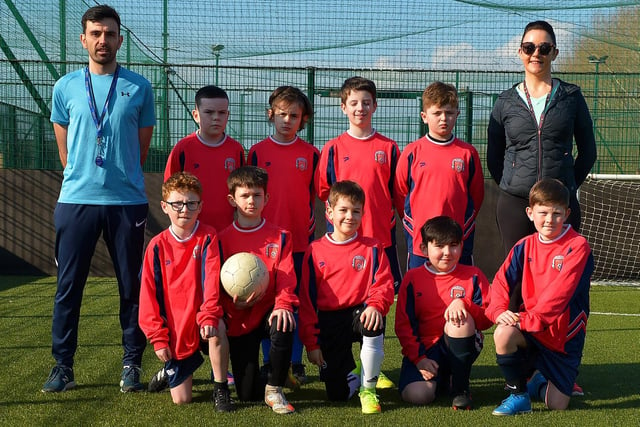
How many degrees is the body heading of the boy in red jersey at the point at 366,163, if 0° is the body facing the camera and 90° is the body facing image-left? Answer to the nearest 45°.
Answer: approximately 0°

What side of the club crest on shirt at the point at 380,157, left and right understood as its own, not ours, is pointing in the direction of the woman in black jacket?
left

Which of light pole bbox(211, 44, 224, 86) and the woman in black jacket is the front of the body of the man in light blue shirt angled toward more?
the woman in black jacket
